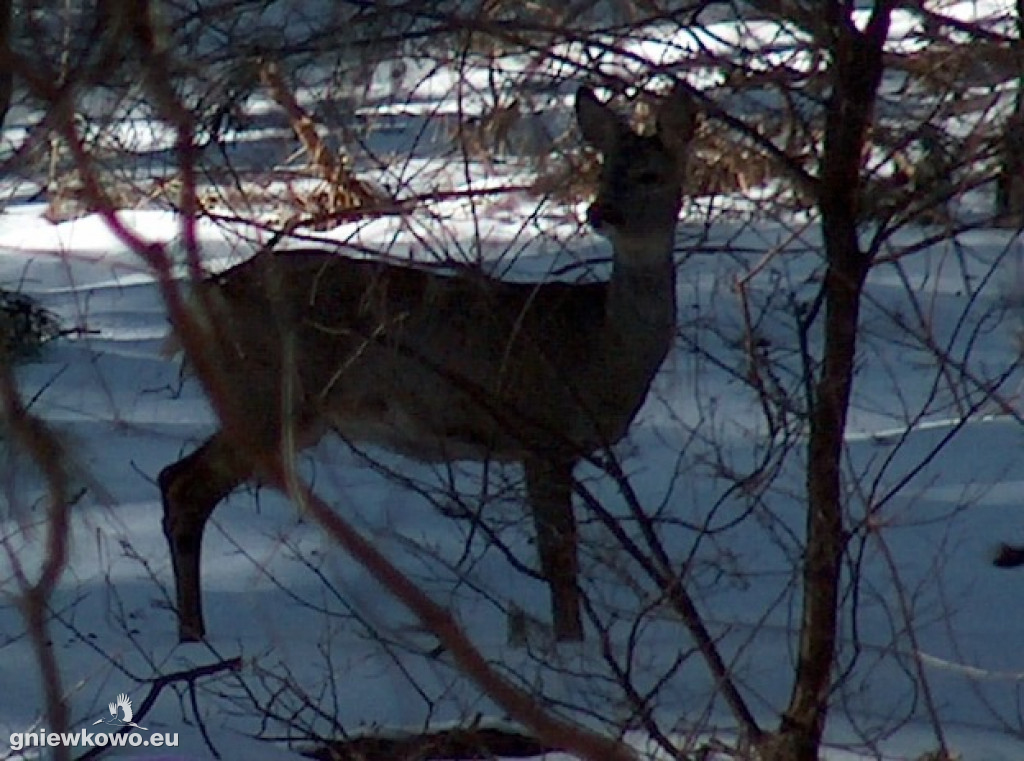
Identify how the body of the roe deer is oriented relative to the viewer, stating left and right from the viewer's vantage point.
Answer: facing to the right of the viewer
